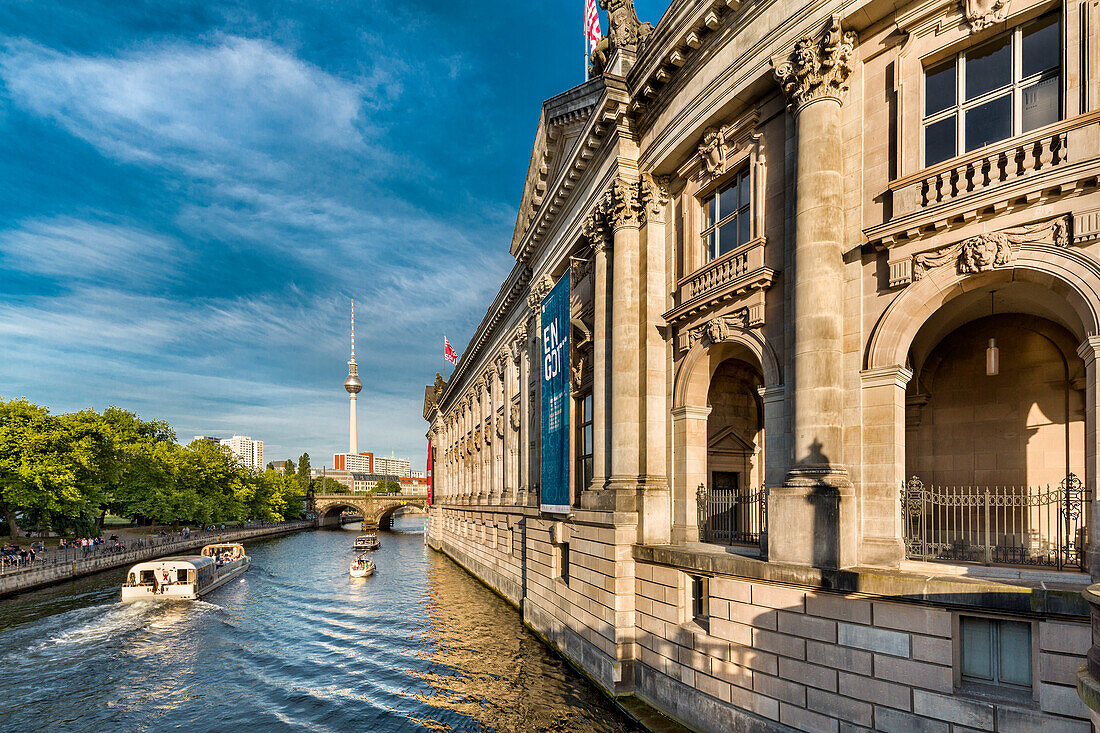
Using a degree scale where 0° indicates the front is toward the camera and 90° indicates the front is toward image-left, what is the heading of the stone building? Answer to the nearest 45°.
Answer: approximately 45°

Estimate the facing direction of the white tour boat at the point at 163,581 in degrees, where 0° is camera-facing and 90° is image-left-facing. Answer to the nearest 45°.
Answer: approximately 225°

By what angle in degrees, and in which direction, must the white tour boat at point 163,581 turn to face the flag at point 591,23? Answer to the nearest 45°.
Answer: approximately 90° to its right

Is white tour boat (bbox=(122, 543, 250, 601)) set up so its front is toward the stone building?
no
